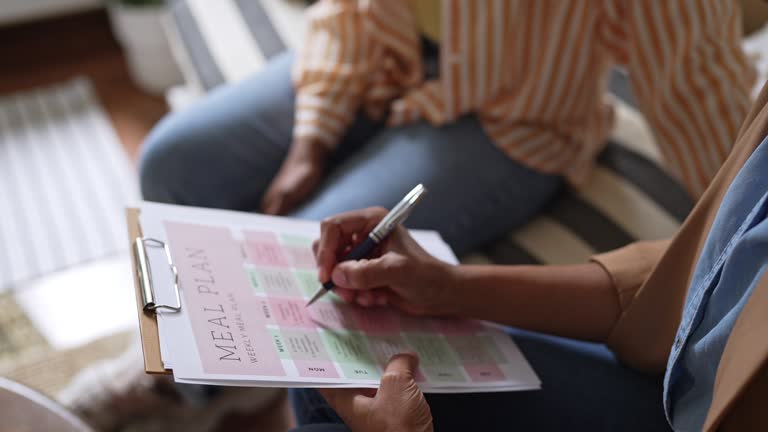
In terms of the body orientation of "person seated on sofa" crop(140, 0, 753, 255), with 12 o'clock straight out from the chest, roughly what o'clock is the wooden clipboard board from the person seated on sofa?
The wooden clipboard board is roughly at 11 o'clock from the person seated on sofa.

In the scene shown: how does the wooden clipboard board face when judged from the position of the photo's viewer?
facing the viewer and to the right of the viewer

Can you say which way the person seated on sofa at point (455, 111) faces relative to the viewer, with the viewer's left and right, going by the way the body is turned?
facing the viewer and to the left of the viewer

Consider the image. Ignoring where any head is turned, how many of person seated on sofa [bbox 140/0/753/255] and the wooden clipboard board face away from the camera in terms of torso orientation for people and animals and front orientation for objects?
0
